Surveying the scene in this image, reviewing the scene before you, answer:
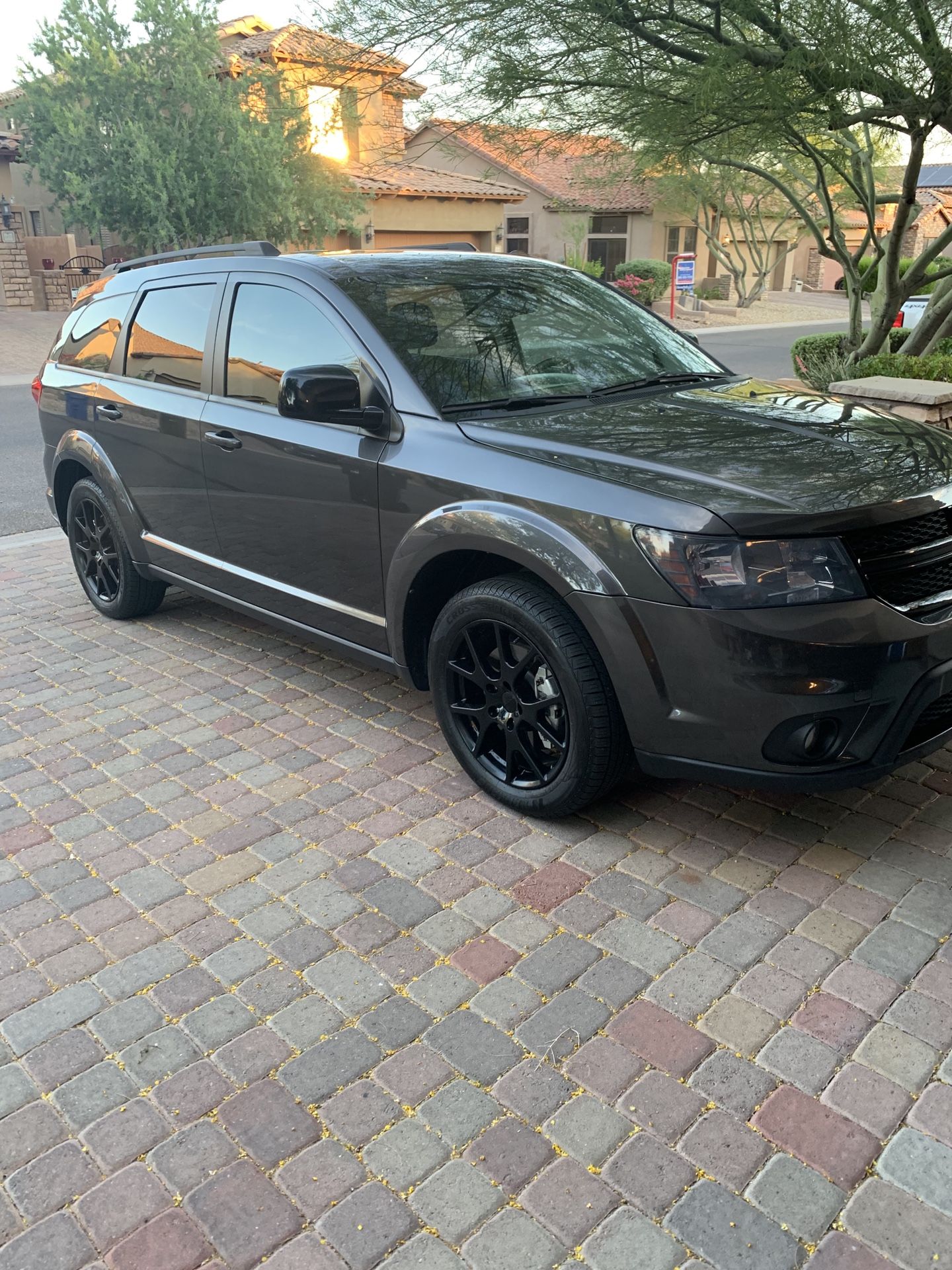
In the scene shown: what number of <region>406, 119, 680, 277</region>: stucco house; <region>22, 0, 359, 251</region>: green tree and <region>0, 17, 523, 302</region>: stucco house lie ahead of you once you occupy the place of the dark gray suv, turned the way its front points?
0

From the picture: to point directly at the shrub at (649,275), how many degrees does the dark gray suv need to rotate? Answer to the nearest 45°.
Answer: approximately 135° to its left

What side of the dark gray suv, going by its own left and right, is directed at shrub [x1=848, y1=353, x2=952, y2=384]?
left

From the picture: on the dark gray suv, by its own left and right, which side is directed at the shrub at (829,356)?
left

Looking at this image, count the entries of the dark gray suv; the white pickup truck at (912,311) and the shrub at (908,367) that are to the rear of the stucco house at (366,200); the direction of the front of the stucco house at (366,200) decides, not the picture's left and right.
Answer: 0

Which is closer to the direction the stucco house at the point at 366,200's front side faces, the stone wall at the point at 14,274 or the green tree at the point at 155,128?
the green tree

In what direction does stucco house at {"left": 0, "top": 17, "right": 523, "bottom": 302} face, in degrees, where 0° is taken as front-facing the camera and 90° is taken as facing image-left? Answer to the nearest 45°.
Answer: approximately 0°

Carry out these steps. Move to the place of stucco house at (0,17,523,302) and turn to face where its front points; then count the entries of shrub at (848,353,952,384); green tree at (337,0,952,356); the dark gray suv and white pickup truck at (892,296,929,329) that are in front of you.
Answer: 4

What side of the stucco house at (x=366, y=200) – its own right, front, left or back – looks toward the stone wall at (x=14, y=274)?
right

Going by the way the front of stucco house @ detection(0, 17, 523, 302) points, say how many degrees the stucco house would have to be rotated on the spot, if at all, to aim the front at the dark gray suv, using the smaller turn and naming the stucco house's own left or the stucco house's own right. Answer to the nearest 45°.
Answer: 0° — it already faces it

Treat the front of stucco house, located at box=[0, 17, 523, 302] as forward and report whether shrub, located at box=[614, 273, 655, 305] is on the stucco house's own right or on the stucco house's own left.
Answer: on the stucco house's own left

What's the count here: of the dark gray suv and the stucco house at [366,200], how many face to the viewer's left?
0

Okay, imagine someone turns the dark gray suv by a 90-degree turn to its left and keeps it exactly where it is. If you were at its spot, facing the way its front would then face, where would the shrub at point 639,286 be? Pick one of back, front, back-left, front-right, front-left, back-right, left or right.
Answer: front-left

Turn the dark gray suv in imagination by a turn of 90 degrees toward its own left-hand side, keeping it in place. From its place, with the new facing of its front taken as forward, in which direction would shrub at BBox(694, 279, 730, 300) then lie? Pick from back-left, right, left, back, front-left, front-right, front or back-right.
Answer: front-left

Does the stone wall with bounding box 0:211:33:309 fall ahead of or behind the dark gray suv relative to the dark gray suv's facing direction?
behind
